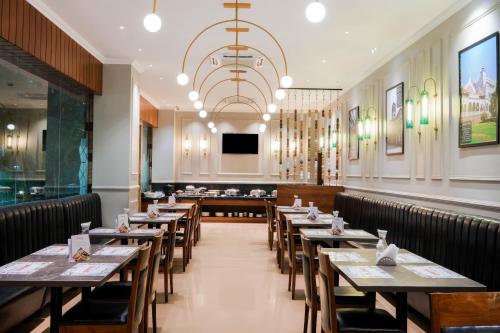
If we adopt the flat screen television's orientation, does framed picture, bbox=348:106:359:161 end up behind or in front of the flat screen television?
in front

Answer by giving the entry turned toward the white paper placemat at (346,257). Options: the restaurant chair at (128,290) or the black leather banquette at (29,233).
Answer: the black leather banquette

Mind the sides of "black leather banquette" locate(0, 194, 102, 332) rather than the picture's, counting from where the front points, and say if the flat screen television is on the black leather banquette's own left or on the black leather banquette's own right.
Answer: on the black leather banquette's own left

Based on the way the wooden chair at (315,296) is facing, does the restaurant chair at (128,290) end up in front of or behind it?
behind

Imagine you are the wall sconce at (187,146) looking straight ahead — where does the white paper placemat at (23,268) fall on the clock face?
The white paper placemat is roughly at 12 o'clock from the wall sconce.

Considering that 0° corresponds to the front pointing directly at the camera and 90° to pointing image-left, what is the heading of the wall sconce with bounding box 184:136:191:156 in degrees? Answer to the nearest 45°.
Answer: approximately 0°

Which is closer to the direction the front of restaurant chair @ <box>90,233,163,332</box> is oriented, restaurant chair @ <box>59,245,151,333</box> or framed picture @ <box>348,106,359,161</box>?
the restaurant chair

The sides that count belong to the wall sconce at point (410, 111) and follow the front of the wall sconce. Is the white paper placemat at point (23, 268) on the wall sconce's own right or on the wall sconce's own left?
on the wall sconce's own left

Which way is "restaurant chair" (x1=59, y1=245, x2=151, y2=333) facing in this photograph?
to the viewer's left

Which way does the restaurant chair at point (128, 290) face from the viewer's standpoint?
to the viewer's left

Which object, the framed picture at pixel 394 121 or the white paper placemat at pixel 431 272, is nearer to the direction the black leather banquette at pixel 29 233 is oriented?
the white paper placemat

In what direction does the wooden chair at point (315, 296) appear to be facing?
to the viewer's right

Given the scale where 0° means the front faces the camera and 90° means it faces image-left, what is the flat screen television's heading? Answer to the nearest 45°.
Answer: approximately 0°

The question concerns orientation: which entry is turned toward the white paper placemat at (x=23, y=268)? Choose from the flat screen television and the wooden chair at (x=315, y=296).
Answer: the flat screen television

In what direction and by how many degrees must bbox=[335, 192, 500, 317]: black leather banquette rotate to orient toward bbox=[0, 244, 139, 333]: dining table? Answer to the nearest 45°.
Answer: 0° — it already faces it
